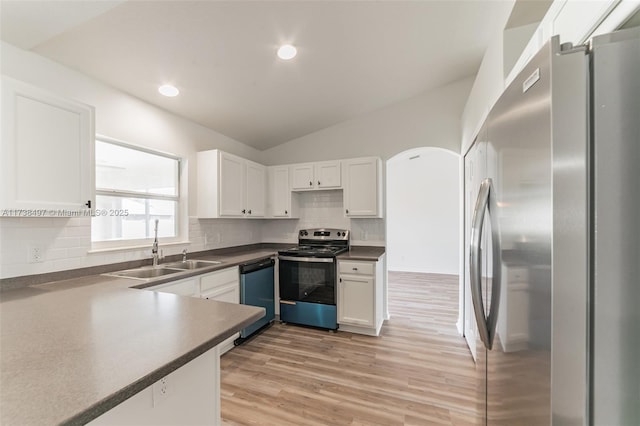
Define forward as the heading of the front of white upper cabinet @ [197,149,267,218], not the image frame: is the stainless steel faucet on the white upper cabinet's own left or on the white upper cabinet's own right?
on the white upper cabinet's own right

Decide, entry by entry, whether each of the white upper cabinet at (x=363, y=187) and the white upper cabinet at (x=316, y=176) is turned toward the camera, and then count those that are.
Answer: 2

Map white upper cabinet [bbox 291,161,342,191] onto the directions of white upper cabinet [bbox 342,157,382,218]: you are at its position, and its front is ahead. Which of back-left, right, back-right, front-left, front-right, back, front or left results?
right

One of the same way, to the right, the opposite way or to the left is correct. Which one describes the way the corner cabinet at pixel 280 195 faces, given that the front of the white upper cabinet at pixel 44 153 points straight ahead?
to the right

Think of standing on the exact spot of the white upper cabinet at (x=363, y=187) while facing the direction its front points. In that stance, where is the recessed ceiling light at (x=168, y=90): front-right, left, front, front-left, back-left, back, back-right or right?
front-right

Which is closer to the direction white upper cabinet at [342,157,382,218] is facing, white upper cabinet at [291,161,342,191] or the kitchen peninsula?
the kitchen peninsula

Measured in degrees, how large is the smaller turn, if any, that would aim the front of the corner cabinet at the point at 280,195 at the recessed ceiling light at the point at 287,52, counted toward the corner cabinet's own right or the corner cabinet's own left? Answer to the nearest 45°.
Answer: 0° — it already faces it

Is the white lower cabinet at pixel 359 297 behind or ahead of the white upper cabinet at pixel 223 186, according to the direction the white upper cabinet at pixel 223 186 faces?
ahead

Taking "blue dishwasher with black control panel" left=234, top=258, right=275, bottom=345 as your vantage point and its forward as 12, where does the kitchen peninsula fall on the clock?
The kitchen peninsula is roughly at 2 o'clock from the blue dishwasher with black control panel.

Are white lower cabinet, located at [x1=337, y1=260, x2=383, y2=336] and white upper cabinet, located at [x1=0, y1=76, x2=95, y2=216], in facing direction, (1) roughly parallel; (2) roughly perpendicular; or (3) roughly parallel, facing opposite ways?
roughly perpendicular

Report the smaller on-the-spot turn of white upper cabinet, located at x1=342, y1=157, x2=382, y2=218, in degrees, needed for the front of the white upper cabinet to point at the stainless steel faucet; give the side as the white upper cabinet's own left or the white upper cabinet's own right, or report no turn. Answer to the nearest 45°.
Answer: approximately 45° to the white upper cabinet's own right

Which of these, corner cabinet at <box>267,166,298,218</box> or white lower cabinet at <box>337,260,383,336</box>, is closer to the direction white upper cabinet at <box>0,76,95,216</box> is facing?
the white lower cabinet
